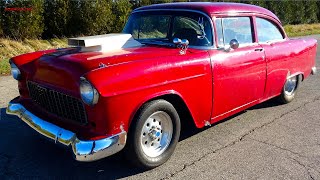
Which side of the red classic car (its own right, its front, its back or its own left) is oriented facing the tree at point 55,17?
right

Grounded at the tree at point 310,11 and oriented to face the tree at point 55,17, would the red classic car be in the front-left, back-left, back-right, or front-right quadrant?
front-left

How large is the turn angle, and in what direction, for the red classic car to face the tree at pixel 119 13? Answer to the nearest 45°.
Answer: approximately 135° to its right

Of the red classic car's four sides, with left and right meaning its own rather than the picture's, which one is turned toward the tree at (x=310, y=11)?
back

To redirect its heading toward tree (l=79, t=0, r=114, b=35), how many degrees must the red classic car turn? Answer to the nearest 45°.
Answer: approximately 135° to its right

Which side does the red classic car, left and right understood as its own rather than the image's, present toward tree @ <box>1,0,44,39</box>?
right

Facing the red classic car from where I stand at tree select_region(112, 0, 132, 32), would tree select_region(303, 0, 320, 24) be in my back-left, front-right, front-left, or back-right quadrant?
back-left

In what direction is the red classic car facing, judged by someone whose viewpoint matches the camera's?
facing the viewer and to the left of the viewer
